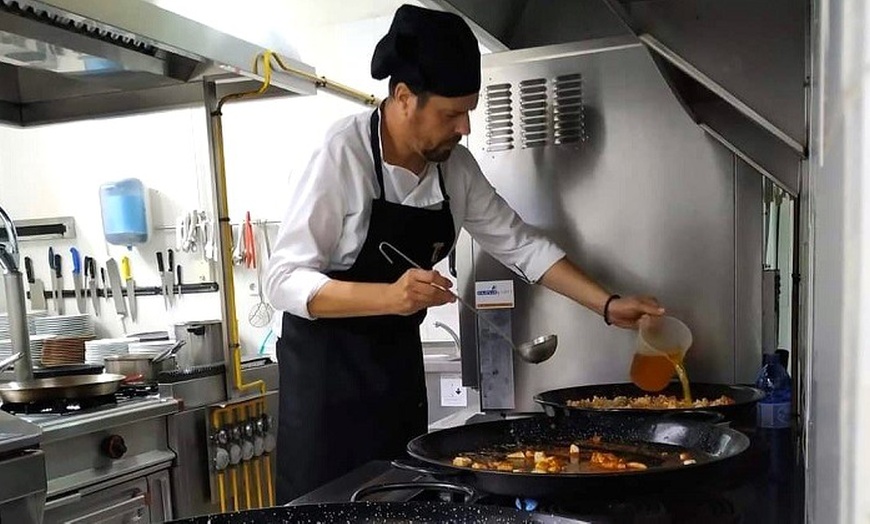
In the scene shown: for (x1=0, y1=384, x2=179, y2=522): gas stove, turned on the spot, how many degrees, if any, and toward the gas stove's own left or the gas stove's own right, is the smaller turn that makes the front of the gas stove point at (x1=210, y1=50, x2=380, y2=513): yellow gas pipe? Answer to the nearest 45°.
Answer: approximately 90° to the gas stove's own left

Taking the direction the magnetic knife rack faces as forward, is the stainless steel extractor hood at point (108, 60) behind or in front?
in front

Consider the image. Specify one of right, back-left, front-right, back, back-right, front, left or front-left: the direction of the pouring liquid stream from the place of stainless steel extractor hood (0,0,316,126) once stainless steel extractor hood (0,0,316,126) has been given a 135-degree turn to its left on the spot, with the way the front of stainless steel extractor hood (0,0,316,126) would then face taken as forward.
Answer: back-right

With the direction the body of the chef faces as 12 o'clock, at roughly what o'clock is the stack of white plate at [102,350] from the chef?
The stack of white plate is roughly at 6 o'clock from the chef.

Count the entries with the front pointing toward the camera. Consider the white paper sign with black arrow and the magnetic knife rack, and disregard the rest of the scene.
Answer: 2

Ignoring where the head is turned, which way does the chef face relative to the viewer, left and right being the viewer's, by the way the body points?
facing the viewer and to the right of the viewer

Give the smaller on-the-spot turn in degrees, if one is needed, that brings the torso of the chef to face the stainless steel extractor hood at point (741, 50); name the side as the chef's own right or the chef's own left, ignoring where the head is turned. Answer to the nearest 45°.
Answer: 0° — they already face it

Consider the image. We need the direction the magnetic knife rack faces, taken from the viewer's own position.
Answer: facing the viewer
